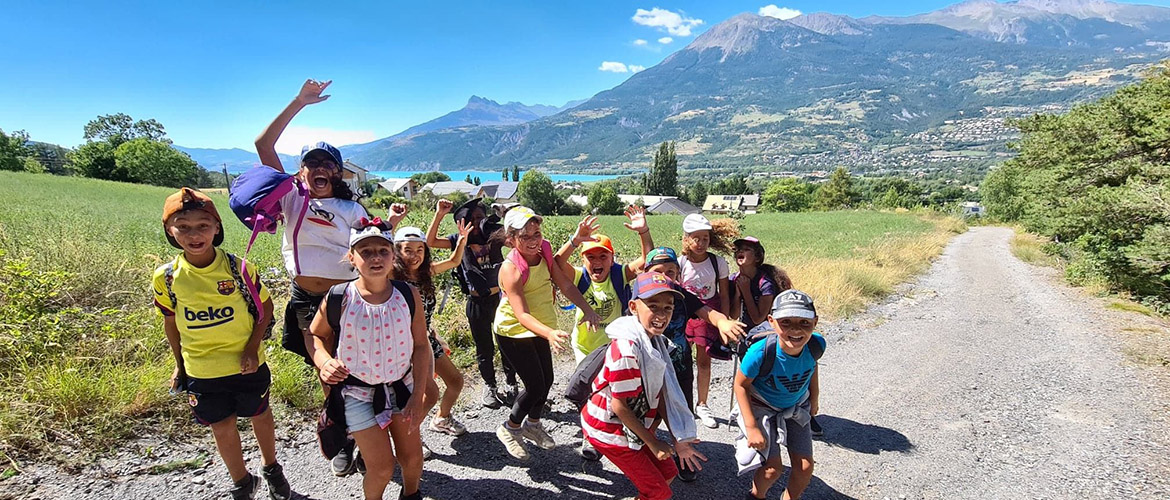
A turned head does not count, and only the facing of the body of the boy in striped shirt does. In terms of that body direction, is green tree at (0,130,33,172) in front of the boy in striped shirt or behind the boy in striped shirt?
behind

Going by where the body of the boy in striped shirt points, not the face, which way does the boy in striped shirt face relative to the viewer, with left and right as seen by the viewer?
facing the viewer and to the right of the viewer
